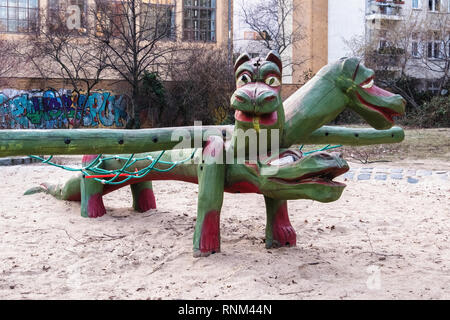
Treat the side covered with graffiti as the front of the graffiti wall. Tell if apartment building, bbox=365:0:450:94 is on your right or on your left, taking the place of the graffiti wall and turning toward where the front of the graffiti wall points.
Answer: on your left

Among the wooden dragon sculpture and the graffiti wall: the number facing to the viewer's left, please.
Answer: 0

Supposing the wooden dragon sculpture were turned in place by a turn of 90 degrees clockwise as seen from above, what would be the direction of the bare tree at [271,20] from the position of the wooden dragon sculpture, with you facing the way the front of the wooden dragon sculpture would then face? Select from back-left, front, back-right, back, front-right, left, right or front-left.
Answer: back-right

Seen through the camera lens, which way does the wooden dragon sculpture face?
facing the viewer and to the right of the viewer

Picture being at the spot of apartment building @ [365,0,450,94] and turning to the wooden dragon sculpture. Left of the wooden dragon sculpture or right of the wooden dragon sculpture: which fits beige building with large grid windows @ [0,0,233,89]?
right

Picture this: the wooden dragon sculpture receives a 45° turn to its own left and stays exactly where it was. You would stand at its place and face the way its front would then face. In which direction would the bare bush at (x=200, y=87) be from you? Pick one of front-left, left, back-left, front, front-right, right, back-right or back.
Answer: left

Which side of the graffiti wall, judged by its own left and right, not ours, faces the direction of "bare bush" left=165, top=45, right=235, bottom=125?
left

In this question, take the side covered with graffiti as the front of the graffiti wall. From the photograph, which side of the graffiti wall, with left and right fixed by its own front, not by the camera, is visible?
front
